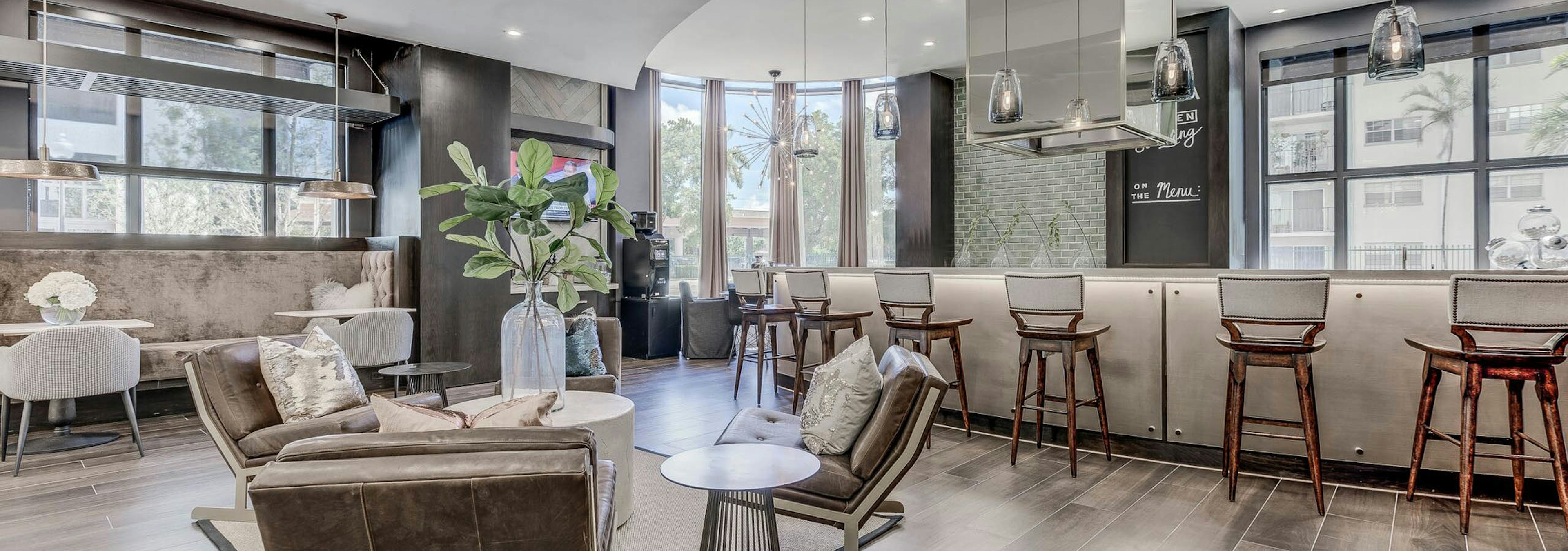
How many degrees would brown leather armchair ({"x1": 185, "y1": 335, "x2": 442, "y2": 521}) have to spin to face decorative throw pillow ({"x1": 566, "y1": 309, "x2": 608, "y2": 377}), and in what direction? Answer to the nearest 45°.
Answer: approximately 45° to its left

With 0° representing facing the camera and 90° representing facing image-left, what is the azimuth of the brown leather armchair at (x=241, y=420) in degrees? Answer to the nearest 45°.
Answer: approximately 315°

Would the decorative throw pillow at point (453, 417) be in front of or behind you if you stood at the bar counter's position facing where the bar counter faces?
in front

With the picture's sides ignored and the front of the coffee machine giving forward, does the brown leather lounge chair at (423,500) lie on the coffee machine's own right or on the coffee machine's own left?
on the coffee machine's own right

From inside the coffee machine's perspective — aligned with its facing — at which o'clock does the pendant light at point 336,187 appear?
The pendant light is roughly at 3 o'clock from the coffee machine.

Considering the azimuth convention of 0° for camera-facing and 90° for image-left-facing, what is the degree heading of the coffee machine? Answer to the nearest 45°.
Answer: approximately 315°

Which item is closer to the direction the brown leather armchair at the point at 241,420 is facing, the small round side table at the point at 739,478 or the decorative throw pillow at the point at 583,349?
the small round side table

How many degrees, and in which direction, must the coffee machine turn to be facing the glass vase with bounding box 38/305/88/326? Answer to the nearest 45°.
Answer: approximately 90° to its right

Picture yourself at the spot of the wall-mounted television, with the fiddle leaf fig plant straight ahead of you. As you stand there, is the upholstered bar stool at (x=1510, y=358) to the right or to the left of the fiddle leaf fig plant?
left

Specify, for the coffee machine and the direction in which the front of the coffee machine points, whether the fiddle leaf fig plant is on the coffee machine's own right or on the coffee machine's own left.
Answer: on the coffee machine's own right

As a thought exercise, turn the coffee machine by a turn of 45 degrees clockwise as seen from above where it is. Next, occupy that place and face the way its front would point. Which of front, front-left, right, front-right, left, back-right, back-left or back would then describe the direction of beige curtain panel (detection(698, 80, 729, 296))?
back-left
